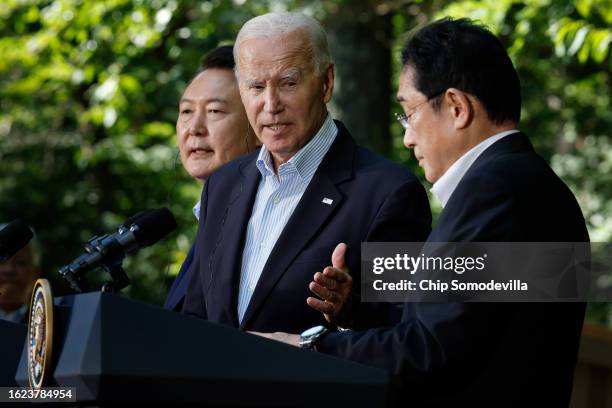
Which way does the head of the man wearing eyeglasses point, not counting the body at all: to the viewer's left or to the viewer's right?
to the viewer's left

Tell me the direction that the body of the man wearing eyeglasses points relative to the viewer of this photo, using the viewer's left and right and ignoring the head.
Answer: facing to the left of the viewer

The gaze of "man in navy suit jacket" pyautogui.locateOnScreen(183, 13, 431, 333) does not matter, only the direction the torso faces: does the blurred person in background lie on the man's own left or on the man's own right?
on the man's own right

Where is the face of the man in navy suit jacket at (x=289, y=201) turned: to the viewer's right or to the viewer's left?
to the viewer's left

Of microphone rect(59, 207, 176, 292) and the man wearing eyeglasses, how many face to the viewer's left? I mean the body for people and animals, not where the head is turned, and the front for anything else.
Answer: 1

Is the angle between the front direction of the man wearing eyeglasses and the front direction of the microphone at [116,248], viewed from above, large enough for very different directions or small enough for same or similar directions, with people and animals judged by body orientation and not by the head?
very different directions

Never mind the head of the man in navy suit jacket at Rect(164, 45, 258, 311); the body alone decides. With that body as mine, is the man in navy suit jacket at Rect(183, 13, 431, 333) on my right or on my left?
on my left

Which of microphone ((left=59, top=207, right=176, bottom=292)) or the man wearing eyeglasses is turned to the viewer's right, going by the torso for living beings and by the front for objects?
the microphone

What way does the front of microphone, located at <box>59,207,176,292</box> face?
to the viewer's right
